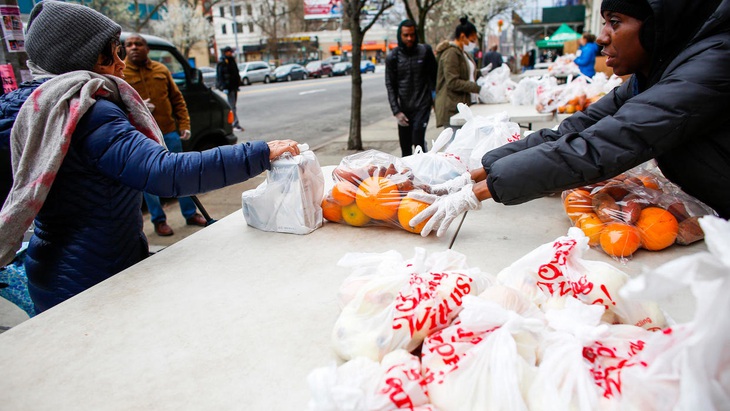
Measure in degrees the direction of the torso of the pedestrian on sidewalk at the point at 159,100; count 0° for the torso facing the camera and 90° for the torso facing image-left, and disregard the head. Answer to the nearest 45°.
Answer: approximately 0°

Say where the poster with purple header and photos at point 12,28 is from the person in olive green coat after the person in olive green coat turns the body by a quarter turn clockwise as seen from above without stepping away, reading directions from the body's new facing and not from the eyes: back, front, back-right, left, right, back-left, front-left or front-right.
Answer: front-right

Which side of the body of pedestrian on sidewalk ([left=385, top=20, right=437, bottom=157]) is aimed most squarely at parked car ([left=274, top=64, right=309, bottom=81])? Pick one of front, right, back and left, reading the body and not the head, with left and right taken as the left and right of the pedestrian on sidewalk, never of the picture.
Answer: back

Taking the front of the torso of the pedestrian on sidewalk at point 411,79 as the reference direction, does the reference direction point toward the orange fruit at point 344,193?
yes

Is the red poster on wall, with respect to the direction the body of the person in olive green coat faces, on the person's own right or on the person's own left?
on the person's own right

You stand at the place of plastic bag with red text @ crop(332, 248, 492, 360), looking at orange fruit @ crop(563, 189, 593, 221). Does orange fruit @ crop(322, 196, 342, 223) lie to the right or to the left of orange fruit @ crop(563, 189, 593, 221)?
left

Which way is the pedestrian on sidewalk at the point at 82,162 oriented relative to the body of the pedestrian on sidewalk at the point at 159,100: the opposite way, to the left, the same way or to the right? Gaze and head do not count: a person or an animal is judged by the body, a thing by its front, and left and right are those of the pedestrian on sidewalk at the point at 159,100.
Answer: to the left

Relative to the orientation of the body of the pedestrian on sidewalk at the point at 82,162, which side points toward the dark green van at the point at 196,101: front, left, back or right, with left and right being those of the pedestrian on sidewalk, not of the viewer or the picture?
left

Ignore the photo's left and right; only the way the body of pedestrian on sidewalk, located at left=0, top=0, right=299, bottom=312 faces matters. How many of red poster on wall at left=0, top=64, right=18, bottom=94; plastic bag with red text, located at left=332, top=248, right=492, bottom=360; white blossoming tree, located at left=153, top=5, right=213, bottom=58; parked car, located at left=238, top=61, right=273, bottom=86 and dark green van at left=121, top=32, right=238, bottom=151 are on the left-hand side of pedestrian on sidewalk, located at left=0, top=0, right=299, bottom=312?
4

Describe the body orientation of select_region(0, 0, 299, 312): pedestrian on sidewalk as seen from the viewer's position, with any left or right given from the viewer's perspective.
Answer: facing to the right of the viewer
